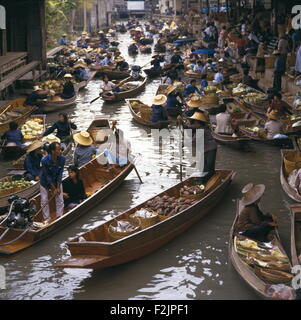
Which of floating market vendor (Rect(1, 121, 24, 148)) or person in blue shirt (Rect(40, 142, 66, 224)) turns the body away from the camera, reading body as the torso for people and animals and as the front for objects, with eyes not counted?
the floating market vendor

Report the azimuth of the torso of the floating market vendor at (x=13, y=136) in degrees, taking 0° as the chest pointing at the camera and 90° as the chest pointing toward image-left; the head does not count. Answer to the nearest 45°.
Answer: approximately 180°

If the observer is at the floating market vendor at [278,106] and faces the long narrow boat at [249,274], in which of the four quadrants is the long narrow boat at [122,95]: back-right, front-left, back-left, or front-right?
back-right

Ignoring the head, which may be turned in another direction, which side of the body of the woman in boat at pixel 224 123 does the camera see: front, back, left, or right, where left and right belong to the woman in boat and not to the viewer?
back

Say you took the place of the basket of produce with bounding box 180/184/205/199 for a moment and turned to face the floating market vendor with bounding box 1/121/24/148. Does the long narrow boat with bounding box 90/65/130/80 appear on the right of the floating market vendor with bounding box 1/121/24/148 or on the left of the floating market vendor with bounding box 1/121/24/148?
right
